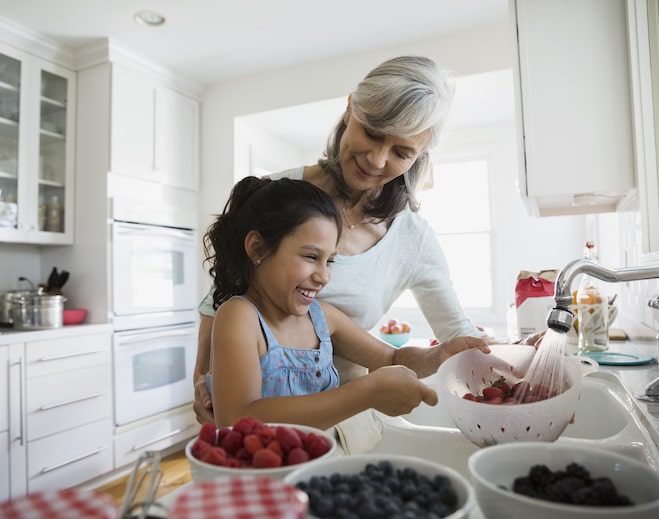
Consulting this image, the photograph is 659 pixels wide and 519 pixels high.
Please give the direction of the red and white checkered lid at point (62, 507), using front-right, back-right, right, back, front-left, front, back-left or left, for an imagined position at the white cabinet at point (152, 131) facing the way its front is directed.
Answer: front-right

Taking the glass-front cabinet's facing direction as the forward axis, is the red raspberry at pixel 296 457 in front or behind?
in front

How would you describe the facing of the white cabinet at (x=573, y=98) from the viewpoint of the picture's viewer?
facing to the left of the viewer

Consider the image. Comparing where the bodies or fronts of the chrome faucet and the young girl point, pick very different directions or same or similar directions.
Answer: very different directions

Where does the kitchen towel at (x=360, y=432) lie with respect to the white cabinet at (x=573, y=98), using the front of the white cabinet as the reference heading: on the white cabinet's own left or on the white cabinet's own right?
on the white cabinet's own left

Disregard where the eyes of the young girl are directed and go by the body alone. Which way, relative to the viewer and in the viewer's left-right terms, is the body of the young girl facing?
facing the viewer and to the right of the viewer

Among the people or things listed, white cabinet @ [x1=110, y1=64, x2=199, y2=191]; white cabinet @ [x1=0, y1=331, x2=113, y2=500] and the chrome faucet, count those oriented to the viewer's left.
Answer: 1

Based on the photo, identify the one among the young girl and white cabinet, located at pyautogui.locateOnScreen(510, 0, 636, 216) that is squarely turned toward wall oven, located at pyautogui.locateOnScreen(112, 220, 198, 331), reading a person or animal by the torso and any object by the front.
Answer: the white cabinet

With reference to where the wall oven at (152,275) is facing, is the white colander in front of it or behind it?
in front

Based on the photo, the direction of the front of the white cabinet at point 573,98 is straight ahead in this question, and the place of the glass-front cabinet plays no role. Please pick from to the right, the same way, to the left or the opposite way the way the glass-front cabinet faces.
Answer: the opposite way

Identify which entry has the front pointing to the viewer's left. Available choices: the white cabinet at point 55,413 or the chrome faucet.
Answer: the chrome faucet

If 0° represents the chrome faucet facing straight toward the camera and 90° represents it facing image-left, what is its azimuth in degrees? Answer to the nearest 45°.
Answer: approximately 90°

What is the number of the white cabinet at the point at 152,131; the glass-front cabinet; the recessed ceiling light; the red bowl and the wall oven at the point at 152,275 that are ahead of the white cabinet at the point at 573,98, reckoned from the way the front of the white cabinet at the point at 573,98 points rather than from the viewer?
5

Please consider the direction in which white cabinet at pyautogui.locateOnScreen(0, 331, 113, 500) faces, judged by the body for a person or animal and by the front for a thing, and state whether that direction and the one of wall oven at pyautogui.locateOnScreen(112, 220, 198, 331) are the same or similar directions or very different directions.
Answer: same or similar directions
